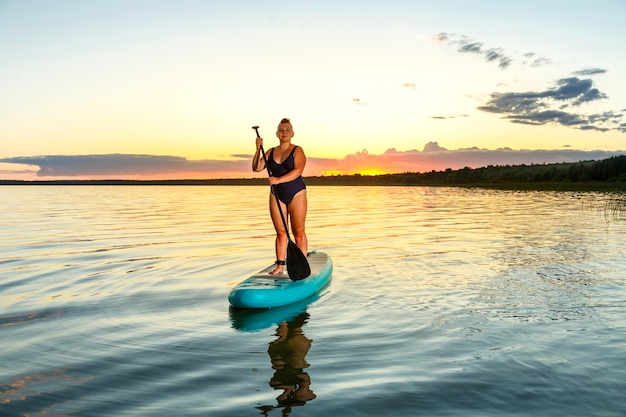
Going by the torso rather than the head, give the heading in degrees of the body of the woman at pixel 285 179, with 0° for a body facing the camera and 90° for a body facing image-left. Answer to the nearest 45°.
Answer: approximately 45°
